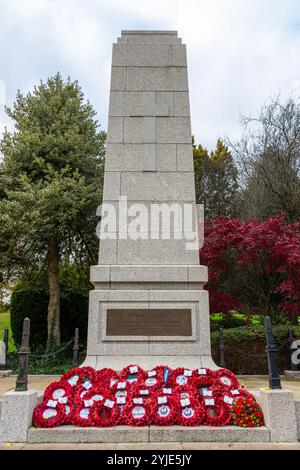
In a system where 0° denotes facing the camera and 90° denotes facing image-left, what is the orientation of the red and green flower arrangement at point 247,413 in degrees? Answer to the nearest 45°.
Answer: approximately 0°

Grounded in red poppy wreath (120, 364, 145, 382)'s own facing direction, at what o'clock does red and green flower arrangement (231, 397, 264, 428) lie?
red and green flower arrangement (231, 397, 264, 428) is roughly at 10 o'clock from red poppy wreath (120, 364, 145, 382).

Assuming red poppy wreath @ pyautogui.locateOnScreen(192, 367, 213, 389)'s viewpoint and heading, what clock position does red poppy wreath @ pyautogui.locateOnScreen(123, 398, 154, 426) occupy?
red poppy wreath @ pyautogui.locateOnScreen(123, 398, 154, 426) is roughly at 2 o'clock from red poppy wreath @ pyautogui.locateOnScreen(192, 367, 213, 389).

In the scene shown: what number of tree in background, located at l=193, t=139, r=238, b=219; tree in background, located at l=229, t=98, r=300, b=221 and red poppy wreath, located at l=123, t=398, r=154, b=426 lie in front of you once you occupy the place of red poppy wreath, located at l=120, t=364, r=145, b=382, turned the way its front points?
1

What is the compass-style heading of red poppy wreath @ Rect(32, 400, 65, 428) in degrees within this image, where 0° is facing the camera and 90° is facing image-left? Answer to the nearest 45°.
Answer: approximately 0°

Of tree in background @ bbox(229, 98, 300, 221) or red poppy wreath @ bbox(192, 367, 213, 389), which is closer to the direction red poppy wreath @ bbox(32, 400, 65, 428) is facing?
the red poppy wreath

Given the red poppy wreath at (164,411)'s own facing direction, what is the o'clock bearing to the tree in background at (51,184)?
The tree in background is roughly at 5 o'clock from the red poppy wreath.

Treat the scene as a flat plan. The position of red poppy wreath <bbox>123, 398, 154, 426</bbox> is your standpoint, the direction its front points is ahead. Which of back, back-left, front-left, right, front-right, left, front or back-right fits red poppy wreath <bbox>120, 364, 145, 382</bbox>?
back

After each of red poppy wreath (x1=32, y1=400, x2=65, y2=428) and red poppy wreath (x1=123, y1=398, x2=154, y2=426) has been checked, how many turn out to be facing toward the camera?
2
